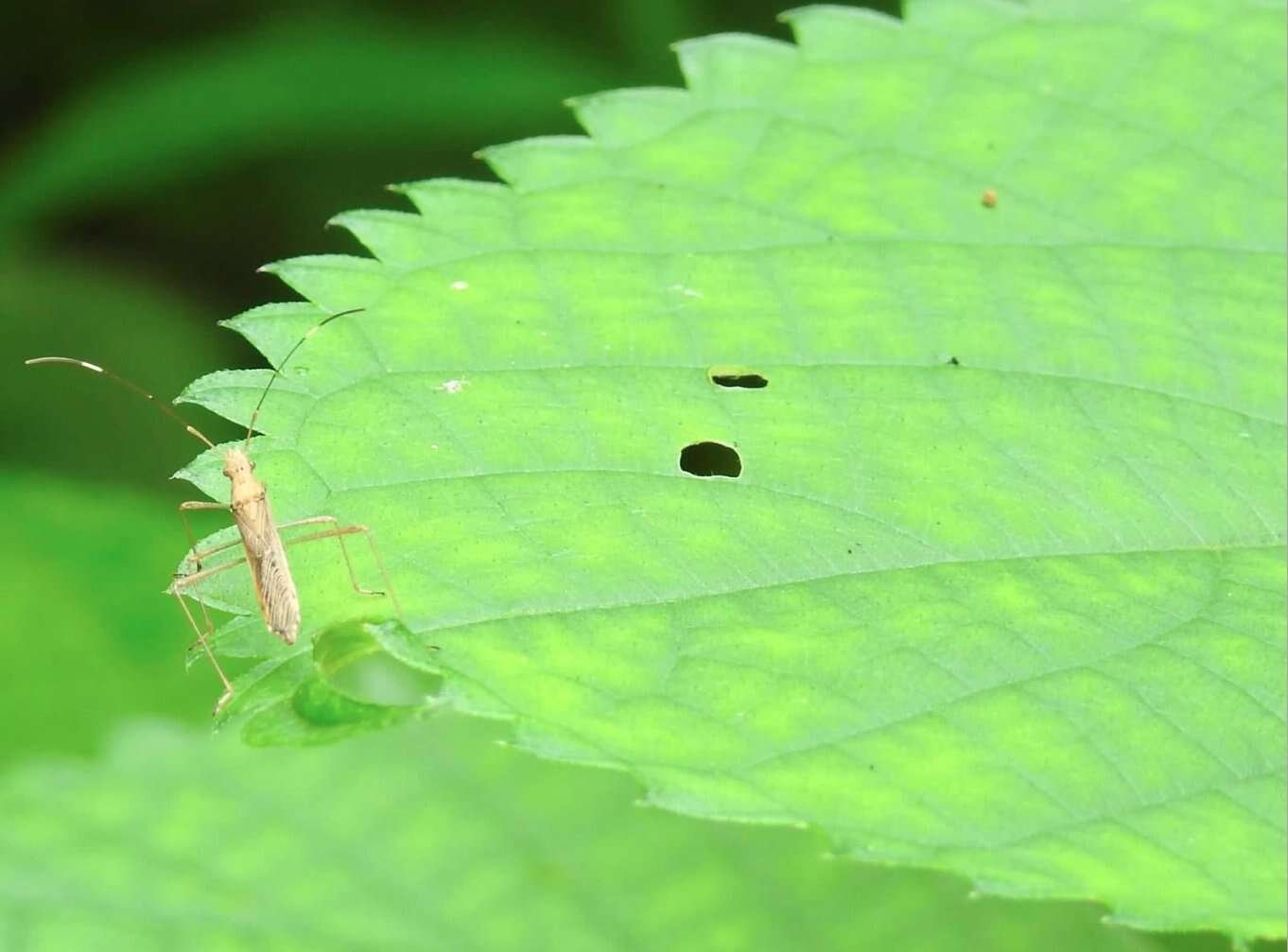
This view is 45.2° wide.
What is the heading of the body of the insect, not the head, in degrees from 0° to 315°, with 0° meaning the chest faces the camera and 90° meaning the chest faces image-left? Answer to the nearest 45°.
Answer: approximately 180°

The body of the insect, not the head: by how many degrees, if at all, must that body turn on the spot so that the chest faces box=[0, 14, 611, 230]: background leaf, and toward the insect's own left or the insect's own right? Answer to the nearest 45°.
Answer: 0° — it already faces it
